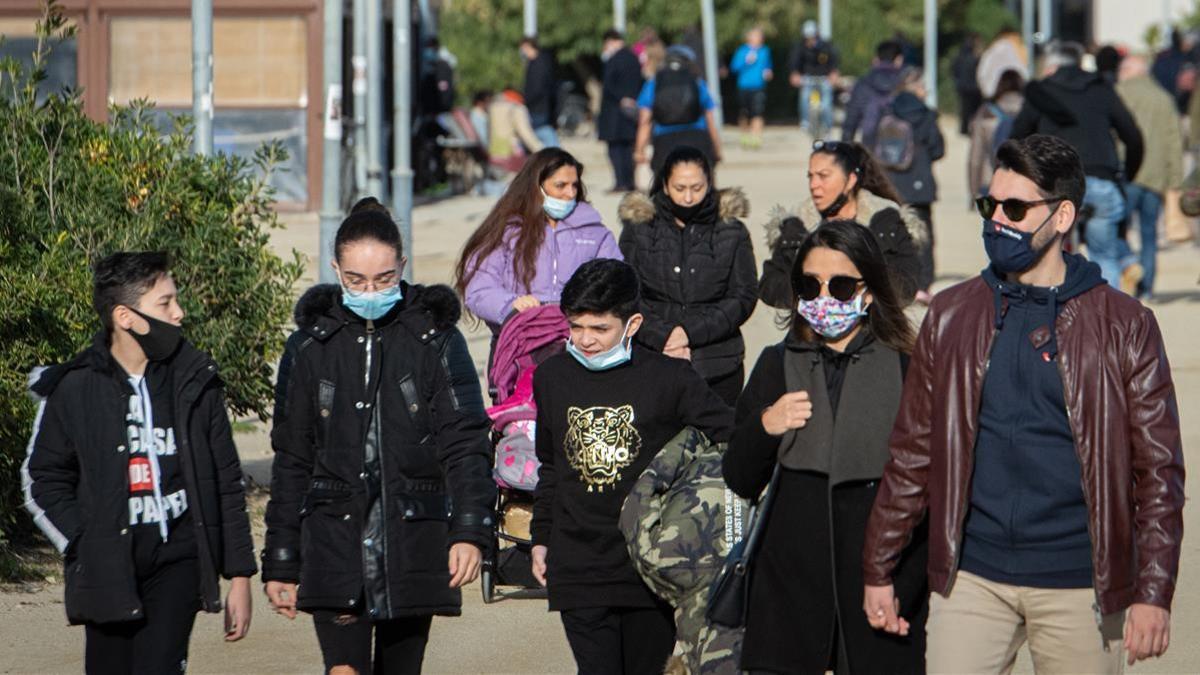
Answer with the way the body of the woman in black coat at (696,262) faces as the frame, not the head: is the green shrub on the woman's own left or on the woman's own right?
on the woman's own right

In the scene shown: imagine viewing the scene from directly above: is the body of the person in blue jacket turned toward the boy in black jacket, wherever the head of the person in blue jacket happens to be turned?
yes

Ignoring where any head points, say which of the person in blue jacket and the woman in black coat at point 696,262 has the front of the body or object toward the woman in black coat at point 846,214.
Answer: the person in blue jacket

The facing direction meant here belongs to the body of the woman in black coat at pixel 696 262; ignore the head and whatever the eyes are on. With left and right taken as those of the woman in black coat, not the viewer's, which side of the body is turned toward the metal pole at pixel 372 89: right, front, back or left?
back

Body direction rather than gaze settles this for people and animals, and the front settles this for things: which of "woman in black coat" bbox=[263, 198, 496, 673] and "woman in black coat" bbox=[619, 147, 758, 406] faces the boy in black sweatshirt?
"woman in black coat" bbox=[619, 147, 758, 406]

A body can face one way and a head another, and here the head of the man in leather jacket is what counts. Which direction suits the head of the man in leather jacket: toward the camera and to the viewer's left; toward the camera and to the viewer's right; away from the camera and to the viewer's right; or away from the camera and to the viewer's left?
toward the camera and to the viewer's left

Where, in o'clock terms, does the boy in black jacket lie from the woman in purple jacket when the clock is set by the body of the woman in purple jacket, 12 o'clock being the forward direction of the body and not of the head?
The boy in black jacket is roughly at 2 o'clock from the woman in purple jacket.

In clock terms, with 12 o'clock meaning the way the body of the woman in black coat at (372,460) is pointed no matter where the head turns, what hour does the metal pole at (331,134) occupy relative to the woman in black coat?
The metal pole is roughly at 6 o'clock from the woman in black coat.

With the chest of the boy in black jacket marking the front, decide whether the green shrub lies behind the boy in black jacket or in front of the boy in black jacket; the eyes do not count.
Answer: behind

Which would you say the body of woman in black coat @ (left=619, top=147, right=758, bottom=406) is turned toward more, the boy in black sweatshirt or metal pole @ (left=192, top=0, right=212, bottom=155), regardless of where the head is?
the boy in black sweatshirt

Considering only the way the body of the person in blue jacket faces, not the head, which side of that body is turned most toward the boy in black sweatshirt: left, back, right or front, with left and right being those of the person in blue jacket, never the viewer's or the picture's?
front

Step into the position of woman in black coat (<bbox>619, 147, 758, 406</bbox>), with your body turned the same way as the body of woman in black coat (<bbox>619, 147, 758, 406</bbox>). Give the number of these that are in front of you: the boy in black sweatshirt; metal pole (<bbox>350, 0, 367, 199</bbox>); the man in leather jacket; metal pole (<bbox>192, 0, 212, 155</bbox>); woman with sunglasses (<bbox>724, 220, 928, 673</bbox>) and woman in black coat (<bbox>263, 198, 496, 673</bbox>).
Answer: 4
